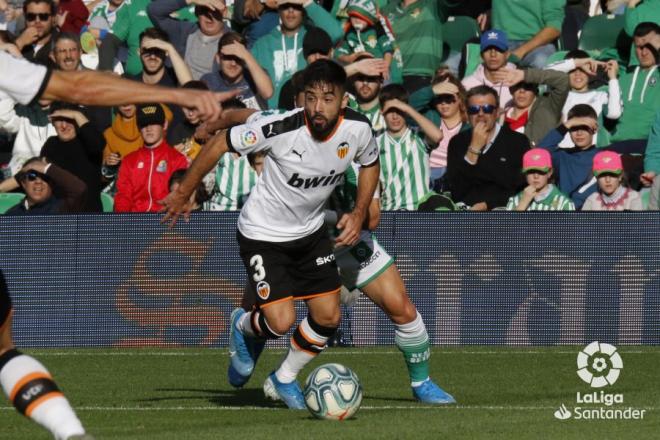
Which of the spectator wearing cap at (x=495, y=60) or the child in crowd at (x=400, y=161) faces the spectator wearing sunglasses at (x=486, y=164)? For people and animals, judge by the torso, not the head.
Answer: the spectator wearing cap

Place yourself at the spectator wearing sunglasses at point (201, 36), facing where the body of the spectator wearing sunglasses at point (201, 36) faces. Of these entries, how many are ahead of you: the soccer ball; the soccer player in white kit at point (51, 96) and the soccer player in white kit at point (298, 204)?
3

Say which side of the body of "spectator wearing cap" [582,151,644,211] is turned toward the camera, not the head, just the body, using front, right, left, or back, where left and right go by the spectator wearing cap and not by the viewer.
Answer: front

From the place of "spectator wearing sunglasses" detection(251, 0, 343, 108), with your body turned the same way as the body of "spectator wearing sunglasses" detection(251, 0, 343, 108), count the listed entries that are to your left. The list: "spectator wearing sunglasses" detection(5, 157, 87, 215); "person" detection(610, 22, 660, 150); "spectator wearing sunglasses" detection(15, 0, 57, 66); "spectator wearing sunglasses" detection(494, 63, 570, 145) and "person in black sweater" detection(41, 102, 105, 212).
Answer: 2

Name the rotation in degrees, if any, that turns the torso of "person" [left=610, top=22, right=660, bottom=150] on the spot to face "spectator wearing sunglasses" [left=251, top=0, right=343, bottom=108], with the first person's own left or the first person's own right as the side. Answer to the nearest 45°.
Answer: approximately 90° to the first person's own right

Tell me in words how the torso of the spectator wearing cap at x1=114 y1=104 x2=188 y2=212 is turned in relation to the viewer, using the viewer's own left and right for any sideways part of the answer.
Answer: facing the viewer

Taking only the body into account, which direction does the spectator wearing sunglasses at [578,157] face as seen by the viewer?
toward the camera

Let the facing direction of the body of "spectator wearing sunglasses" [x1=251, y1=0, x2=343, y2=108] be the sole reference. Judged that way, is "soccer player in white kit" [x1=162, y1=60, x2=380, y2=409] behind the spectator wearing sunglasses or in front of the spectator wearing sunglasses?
in front

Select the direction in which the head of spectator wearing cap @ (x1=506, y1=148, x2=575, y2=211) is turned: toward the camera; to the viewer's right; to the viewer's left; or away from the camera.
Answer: toward the camera

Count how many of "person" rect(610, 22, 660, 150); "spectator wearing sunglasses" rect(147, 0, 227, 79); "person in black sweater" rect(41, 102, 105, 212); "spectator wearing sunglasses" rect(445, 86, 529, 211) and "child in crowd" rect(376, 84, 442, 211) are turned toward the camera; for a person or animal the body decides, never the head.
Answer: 5

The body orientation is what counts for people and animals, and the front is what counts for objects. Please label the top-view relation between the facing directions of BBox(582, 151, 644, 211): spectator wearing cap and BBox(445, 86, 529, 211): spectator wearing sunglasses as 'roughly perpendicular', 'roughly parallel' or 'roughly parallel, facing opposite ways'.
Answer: roughly parallel

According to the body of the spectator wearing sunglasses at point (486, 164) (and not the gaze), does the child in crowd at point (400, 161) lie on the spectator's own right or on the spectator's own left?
on the spectator's own right

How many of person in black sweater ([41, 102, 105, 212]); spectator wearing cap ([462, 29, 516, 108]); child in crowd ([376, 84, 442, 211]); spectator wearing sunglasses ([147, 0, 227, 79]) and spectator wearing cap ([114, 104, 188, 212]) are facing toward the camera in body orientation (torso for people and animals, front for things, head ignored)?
5
